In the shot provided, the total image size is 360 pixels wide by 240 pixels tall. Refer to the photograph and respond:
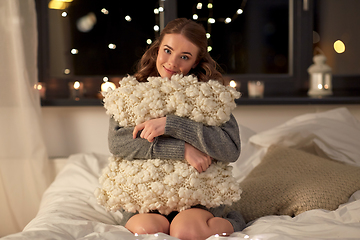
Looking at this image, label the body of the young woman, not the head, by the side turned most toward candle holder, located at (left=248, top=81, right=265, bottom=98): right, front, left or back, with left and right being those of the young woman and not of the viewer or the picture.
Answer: back

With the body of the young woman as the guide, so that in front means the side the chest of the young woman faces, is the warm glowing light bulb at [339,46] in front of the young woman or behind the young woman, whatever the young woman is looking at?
behind

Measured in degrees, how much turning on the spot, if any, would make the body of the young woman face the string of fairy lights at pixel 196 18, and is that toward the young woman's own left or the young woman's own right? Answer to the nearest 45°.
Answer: approximately 180°

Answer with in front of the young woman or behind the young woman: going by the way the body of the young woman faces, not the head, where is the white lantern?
behind

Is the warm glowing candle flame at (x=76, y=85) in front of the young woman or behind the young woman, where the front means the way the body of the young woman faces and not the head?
behind

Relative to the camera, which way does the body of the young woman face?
toward the camera
